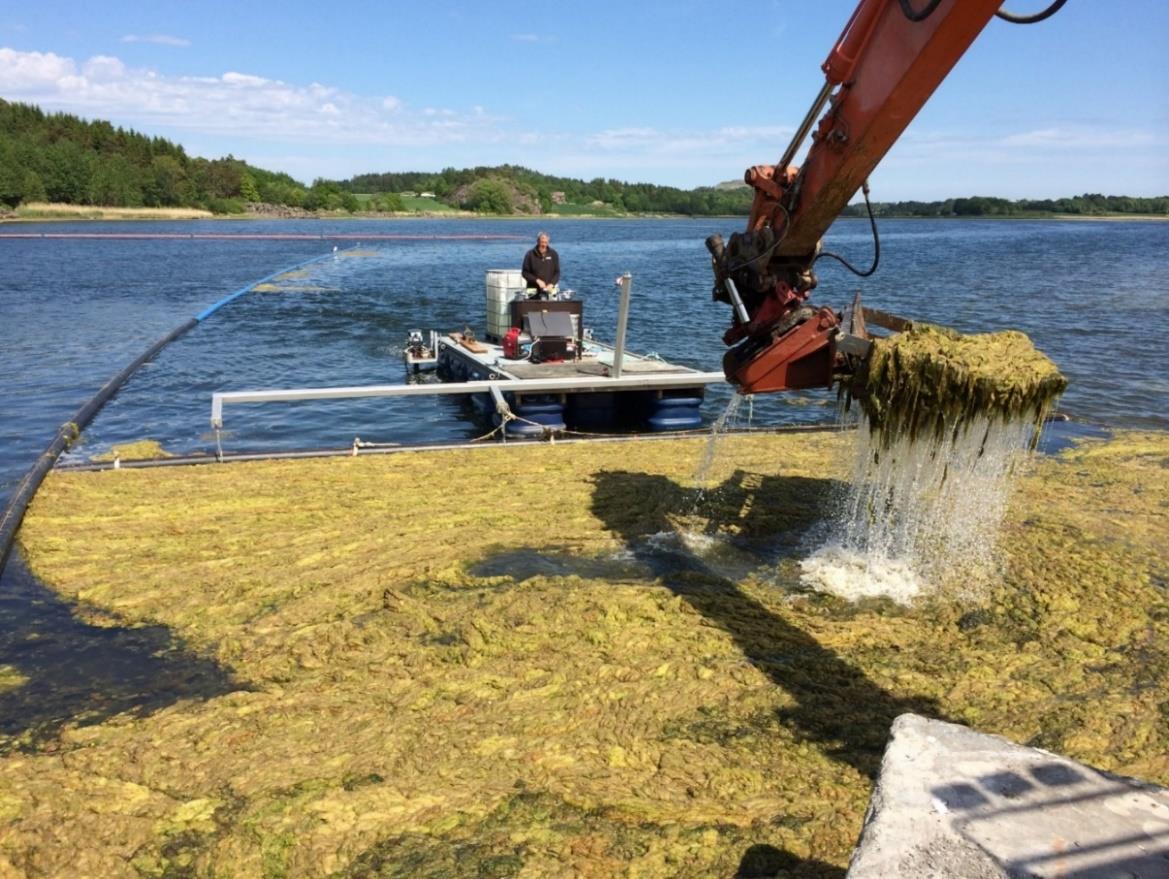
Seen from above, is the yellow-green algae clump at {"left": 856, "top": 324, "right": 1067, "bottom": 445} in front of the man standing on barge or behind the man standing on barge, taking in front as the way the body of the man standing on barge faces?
in front

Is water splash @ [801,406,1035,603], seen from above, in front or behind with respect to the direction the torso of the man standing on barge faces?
in front

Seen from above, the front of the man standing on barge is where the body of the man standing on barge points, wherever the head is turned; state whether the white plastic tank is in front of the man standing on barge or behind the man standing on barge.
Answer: behind

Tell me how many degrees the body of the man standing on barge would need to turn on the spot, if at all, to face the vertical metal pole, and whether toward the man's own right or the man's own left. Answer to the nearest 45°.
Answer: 0° — they already face it

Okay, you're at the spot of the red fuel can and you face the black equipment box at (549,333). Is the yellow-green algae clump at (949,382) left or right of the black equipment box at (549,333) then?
right

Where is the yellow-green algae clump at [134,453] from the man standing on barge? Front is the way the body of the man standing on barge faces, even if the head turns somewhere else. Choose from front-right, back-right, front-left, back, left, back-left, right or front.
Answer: front-right

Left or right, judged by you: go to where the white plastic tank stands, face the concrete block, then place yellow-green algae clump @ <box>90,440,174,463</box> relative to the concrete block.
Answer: right

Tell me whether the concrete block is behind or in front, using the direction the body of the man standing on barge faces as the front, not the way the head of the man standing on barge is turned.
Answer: in front

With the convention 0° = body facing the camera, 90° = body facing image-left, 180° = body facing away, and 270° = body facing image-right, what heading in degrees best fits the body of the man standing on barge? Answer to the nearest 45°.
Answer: approximately 0°
